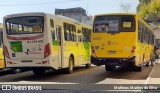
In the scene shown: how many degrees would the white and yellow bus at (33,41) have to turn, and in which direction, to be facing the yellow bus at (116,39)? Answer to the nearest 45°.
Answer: approximately 45° to its right

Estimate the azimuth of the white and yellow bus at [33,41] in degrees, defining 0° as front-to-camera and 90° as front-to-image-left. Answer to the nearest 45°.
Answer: approximately 225°
